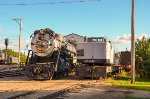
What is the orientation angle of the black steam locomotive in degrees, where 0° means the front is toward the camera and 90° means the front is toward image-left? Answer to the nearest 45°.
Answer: approximately 45°

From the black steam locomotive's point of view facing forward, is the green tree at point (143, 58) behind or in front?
behind
